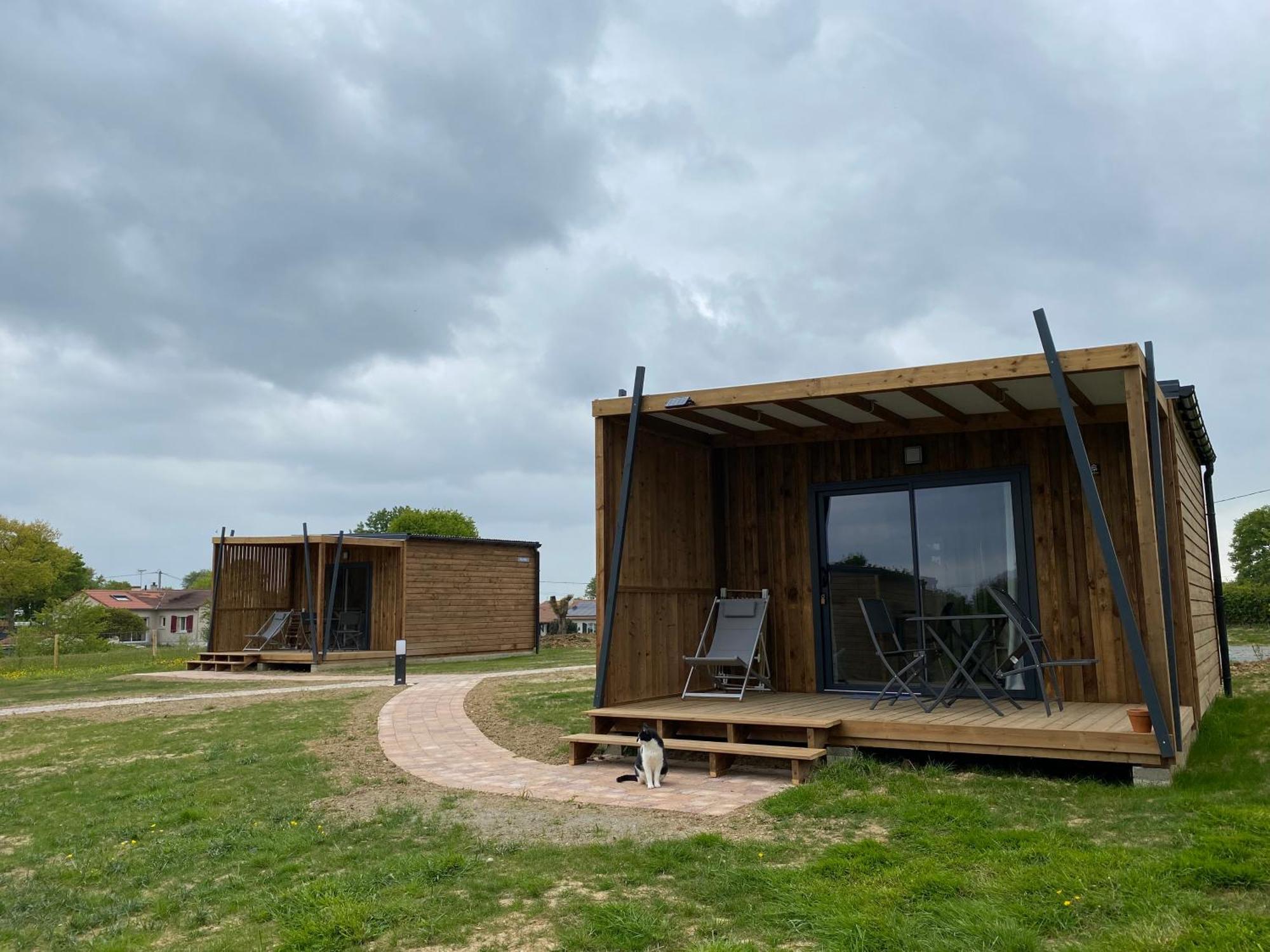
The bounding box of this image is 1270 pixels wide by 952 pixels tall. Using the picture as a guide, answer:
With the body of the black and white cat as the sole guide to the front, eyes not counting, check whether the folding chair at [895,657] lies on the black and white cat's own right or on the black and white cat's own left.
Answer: on the black and white cat's own left

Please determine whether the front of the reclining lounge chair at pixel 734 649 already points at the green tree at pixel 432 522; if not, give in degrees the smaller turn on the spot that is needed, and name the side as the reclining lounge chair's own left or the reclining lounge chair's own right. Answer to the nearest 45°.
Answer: approximately 135° to the reclining lounge chair's own right

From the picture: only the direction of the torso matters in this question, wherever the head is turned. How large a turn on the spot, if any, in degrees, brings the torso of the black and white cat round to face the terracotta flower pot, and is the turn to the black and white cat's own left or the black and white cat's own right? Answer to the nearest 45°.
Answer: approximately 90° to the black and white cat's own left

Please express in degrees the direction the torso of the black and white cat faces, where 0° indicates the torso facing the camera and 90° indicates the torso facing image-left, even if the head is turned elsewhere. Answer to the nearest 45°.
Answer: approximately 0°

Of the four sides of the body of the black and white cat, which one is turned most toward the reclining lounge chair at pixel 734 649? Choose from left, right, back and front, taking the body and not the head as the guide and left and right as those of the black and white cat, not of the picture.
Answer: back

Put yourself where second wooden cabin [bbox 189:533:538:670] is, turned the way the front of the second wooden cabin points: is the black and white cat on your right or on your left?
on your left

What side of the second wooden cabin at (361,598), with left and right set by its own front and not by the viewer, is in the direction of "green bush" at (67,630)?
right

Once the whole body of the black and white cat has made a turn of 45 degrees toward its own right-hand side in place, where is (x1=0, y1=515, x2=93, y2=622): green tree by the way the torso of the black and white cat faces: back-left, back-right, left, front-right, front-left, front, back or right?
right
